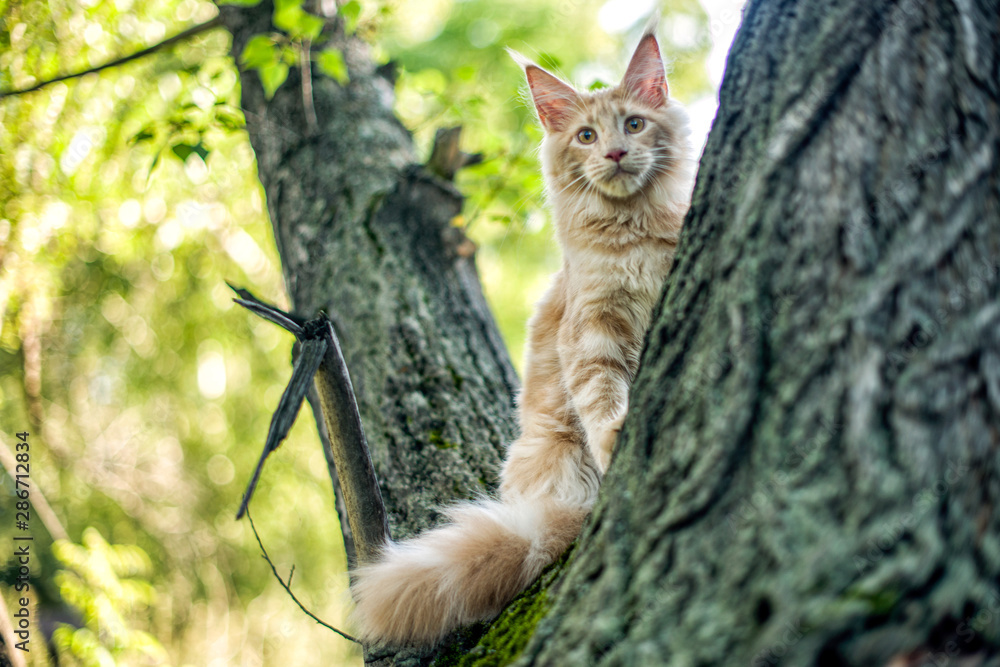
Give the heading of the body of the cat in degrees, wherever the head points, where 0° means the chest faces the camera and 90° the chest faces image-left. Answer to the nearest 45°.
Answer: approximately 315°

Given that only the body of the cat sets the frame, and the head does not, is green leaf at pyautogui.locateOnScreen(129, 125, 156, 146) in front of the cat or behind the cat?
behind
